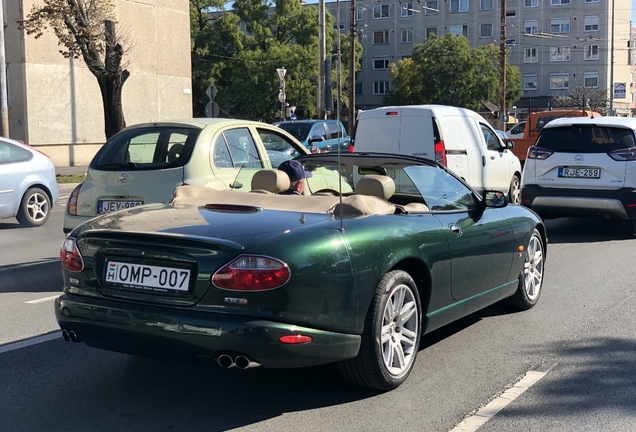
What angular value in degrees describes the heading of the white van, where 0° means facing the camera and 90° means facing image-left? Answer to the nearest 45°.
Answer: approximately 225°

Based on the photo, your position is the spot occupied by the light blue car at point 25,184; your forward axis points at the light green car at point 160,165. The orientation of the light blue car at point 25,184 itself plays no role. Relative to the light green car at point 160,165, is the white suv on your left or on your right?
left

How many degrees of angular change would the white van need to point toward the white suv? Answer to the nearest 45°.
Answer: approximately 90° to its right

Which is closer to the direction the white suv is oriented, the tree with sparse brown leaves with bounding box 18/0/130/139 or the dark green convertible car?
the tree with sparse brown leaves

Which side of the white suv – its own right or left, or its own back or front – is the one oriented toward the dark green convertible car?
back

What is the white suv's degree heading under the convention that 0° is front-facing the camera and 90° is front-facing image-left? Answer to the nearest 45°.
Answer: approximately 180°

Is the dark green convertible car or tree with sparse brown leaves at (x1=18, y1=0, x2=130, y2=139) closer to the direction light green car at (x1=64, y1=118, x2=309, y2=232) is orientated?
the tree with sparse brown leaves

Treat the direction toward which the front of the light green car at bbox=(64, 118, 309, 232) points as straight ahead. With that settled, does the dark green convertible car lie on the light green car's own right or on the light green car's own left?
on the light green car's own right

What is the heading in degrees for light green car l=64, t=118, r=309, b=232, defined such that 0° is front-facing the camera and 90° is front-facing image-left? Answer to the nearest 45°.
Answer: approximately 225°
